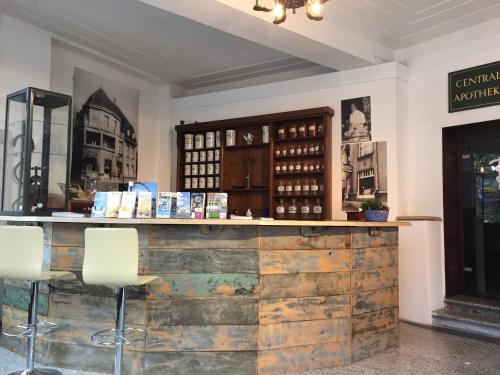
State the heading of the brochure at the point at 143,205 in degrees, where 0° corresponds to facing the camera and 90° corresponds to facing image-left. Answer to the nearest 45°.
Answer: approximately 0°

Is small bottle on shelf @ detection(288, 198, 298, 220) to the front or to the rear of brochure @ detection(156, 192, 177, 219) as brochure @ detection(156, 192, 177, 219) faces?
to the rear

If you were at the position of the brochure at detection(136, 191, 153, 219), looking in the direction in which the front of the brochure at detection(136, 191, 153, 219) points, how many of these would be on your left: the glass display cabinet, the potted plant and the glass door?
2

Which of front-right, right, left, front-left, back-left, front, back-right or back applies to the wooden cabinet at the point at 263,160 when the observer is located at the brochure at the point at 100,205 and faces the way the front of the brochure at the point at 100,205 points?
back-left

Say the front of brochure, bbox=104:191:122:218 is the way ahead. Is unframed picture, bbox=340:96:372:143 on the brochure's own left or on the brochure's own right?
on the brochure's own left

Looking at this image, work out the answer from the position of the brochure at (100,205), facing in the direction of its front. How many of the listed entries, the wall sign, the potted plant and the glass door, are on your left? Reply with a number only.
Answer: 3

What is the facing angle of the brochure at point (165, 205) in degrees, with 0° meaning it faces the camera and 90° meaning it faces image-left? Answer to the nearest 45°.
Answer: approximately 0°

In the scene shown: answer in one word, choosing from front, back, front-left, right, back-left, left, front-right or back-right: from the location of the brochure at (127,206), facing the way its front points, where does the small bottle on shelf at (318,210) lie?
back-left

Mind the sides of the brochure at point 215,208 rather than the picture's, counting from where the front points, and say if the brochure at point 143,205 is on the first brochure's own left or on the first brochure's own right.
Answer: on the first brochure's own right

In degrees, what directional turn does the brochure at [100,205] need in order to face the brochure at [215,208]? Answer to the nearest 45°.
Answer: approximately 90° to its left

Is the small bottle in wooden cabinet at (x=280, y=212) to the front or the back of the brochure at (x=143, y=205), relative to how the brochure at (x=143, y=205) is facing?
to the back
